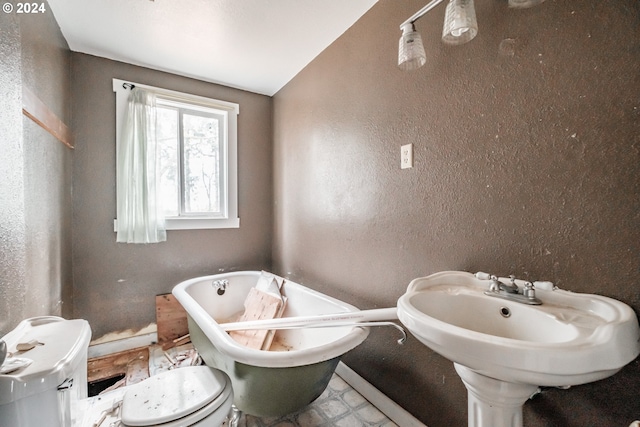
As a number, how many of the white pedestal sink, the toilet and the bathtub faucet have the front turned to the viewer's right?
1

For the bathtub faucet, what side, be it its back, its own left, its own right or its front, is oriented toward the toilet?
front

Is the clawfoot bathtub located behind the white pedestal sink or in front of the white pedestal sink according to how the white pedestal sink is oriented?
in front

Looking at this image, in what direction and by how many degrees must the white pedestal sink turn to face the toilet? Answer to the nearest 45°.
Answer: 0° — it already faces it

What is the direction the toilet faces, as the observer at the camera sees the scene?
facing to the right of the viewer

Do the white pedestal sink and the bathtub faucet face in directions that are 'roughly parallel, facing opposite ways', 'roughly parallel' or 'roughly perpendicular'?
roughly perpendicular

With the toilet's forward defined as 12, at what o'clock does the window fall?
The window is roughly at 10 o'clock from the toilet.

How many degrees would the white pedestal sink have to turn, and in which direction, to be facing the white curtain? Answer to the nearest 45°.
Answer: approximately 45° to its right

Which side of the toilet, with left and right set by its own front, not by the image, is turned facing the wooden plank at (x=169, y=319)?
left

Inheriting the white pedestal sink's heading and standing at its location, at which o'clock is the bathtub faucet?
The bathtub faucet is roughly at 2 o'clock from the white pedestal sink.

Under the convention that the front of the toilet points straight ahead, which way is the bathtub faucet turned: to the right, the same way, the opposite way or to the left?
to the right

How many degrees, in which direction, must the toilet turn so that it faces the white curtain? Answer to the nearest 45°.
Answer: approximately 90° to its left

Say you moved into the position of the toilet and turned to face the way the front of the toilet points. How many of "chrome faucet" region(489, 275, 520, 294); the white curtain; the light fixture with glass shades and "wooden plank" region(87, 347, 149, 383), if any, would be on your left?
2

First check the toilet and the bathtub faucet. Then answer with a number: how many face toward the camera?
1

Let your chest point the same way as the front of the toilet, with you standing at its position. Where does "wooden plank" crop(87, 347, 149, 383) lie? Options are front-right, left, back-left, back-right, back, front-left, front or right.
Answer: left
